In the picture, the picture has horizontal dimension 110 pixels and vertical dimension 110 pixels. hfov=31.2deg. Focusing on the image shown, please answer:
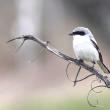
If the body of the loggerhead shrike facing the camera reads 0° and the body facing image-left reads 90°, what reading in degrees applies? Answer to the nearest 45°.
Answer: approximately 45°

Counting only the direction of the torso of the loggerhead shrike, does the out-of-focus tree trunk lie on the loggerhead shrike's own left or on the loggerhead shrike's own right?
on the loggerhead shrike's own right
